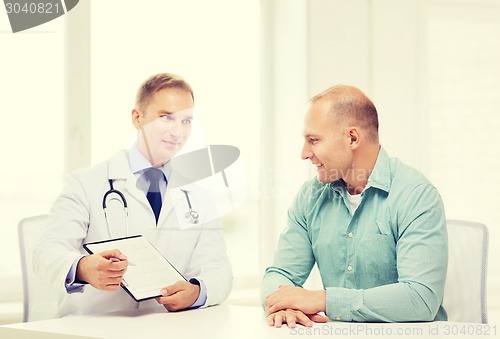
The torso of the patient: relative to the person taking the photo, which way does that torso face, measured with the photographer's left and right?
facing the viewer and to the left of the viewer

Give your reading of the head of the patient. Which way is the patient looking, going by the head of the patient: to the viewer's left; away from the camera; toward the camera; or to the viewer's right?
to the viewer's left

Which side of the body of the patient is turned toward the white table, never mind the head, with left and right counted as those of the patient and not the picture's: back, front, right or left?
front

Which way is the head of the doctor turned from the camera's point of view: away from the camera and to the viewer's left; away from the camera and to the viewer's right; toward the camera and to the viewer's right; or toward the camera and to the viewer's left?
toward the camera and to the viewer's right

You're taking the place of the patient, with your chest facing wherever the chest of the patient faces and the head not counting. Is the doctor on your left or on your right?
on your right
